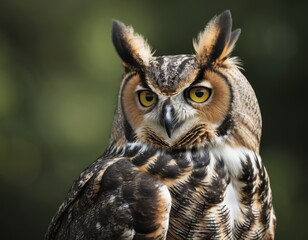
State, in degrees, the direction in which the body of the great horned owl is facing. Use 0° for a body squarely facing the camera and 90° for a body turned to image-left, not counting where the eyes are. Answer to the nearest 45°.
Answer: approximately 315°
